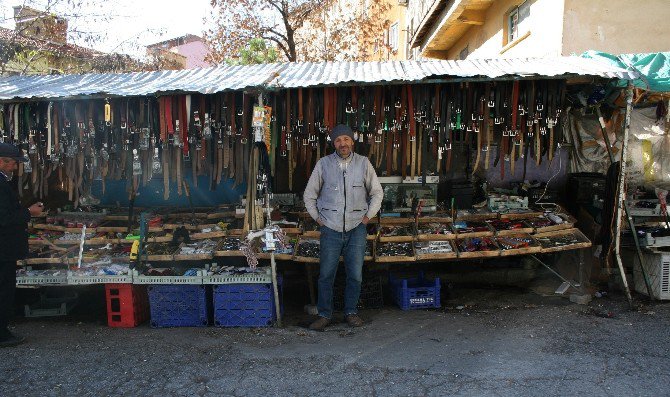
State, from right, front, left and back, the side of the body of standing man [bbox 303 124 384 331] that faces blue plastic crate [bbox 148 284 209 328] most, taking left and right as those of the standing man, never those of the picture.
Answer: right

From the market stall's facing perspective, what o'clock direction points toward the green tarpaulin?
The green tarpaulin is roughly at 9 o'clock from the market stall.

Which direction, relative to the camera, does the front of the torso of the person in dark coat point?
to the viewer's right

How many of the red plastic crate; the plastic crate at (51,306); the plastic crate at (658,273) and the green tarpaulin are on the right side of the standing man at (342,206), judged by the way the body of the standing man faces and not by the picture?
2

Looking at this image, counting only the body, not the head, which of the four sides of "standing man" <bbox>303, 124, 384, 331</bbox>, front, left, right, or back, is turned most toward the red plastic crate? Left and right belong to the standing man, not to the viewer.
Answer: right

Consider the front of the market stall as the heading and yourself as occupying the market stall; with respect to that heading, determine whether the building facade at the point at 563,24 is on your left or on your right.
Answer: on your left

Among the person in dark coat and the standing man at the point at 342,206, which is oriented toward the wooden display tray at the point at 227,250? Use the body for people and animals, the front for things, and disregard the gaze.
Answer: the person in dark coat

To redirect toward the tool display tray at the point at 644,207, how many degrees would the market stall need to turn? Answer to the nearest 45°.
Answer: approximately 90° to its left

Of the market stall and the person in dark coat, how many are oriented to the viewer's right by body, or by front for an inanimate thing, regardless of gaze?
1

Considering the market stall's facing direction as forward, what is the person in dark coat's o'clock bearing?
The person in dark coat is roughly at 2 o'clock from the market stall.

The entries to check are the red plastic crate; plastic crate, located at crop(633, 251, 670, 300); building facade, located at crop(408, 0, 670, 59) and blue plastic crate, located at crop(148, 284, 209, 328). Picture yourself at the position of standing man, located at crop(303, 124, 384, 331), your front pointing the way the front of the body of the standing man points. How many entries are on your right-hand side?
2
